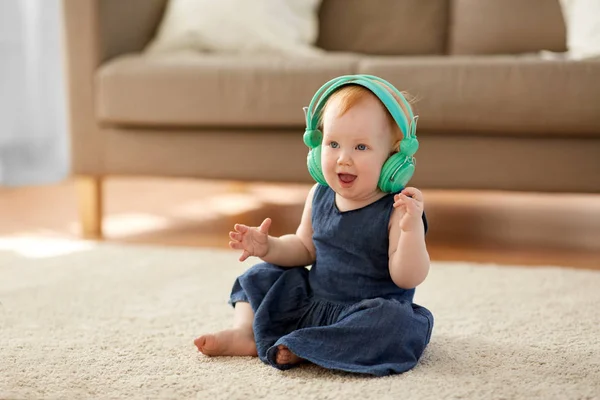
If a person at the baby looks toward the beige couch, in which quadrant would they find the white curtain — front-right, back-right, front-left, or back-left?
front-left

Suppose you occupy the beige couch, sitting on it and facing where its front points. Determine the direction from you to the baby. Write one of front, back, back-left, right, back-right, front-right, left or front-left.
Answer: front

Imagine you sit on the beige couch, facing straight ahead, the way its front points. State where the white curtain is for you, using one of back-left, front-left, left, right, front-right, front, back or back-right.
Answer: back-right

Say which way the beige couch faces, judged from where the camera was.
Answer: facing the viewer

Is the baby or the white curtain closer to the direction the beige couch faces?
the baby

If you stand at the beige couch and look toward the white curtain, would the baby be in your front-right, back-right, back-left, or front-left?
back-left

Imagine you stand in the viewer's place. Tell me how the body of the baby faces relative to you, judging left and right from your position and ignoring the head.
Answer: facing the viewer and to the left of the viewer

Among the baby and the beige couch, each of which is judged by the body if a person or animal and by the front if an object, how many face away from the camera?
0

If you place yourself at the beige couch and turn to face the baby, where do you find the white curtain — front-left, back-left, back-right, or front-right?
back-right

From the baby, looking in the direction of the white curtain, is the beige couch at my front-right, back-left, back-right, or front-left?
front-right
